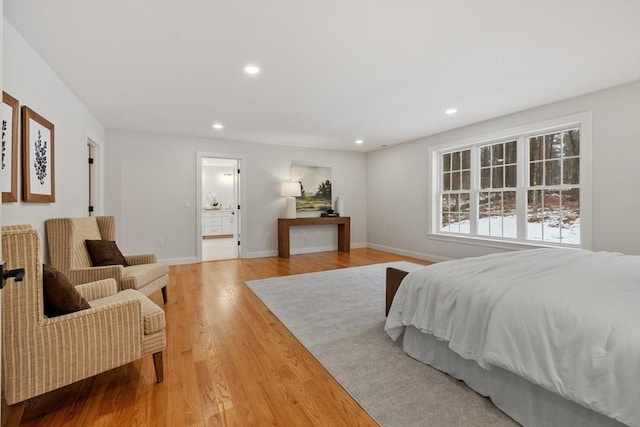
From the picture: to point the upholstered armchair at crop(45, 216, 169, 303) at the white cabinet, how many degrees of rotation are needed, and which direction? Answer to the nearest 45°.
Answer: approximately 90° to its left

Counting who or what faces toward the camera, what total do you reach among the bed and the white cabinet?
1

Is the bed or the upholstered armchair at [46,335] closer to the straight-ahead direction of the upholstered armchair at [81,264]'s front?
the bed

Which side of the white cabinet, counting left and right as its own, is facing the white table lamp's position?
front

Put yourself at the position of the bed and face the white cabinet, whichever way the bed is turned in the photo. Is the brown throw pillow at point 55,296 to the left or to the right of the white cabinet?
left

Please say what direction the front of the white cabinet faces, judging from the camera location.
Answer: facing the viewer

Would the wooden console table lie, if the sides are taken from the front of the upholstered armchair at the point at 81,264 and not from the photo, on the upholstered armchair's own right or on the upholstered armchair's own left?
on the upholstered armchair's own left

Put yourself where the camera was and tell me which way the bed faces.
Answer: facing away from the viewer and to the left of the viewer

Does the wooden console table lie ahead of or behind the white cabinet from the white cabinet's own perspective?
ahead

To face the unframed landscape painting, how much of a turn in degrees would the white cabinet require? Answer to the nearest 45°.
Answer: approximately 45° to its left

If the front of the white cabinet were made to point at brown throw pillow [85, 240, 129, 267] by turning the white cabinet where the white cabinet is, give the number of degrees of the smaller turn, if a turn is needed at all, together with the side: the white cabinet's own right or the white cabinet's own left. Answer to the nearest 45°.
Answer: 0° — it already faces it

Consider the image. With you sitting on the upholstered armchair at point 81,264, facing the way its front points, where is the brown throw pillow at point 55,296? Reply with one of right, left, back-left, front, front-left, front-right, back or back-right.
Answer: front-right
